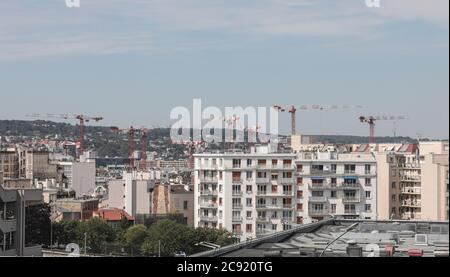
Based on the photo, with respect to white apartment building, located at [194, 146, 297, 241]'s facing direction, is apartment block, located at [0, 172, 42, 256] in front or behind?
in front

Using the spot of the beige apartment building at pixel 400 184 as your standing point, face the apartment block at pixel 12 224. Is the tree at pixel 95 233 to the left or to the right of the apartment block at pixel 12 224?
right

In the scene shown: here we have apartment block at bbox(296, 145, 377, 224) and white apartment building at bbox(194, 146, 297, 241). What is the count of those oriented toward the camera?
2

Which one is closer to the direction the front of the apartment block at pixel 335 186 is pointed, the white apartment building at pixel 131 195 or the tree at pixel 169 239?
the tree

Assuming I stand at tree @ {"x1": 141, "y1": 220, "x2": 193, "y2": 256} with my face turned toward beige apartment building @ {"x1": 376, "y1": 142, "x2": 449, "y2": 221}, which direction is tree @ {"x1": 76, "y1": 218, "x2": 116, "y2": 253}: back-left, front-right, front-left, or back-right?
back-left

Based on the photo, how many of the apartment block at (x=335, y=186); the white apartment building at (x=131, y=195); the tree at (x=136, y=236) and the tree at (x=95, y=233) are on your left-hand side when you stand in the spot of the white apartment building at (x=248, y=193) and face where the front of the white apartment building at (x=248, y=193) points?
1

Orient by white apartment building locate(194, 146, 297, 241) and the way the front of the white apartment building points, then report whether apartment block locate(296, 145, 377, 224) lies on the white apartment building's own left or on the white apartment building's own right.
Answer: on the white apartment building's own left

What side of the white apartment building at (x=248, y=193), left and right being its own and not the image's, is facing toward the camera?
front

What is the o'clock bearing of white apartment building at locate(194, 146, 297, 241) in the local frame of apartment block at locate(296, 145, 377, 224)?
The white apartment building is roughly at 3 o'clock from the apartment block.

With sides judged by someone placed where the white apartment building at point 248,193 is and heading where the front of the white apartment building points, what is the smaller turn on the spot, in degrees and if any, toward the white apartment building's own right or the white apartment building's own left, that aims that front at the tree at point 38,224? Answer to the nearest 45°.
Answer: approximately 45° to the white apartment building's own right
